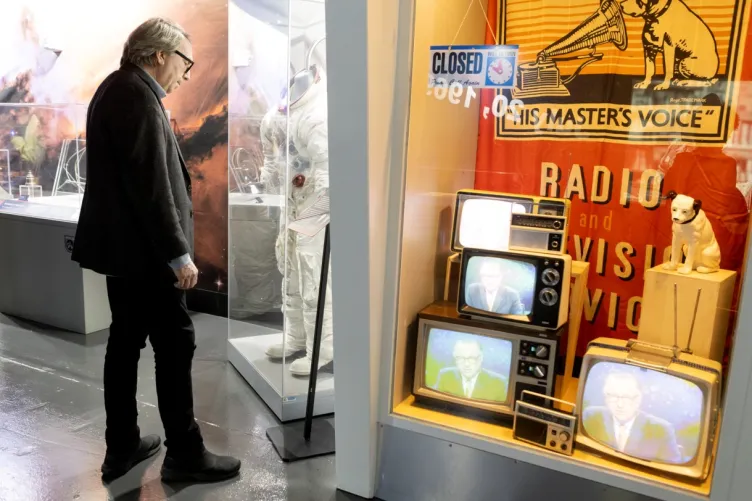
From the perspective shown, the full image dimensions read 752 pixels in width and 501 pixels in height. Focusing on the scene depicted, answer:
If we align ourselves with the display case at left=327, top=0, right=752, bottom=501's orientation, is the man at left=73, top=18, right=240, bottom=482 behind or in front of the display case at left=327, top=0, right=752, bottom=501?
in front

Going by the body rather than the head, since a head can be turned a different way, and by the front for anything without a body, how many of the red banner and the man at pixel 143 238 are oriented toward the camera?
1

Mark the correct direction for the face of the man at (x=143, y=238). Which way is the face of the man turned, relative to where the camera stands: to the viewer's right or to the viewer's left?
to the viewer's right

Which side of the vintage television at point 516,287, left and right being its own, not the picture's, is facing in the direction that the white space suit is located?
right

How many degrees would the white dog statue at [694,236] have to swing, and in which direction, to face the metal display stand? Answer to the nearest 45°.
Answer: approximately 45° to its right

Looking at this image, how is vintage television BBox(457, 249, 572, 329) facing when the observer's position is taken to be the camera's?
facing the viewer and to the left of the viewer

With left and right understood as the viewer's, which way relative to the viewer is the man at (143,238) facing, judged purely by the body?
facing to the right of the viewer

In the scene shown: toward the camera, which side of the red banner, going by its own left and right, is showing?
front

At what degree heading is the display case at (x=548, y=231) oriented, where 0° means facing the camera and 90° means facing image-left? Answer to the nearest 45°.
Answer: approximately 45°
